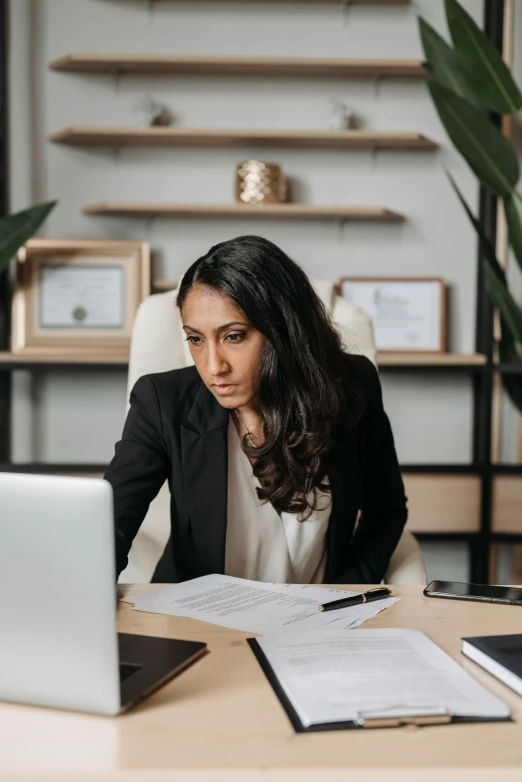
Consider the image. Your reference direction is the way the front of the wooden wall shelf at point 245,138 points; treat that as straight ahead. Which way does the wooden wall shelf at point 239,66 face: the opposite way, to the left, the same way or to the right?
the same way

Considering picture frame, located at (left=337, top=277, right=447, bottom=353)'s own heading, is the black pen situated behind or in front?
in front

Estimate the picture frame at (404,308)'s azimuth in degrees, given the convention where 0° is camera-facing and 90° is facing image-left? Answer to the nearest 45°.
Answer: approximately 0°

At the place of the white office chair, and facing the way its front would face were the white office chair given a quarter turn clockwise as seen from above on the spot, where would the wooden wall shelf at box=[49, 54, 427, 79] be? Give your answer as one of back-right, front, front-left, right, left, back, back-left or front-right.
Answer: right

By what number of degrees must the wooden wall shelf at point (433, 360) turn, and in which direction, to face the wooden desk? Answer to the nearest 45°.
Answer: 0° — it already faces it

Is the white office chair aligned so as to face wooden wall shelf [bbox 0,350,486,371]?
no

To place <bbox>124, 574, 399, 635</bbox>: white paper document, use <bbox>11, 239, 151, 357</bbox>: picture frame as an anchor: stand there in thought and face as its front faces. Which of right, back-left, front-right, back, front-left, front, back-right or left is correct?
front

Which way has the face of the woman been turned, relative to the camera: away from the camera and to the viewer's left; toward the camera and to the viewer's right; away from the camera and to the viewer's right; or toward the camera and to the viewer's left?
toward the camera and to the viewer's left

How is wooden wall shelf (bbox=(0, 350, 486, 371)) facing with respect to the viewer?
toward the camera

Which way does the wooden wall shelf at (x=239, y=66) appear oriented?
toward the camera

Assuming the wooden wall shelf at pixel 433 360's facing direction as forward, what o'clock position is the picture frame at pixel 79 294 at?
The picture frame is roughly at 3 o'clock from the wooden wall shelf.

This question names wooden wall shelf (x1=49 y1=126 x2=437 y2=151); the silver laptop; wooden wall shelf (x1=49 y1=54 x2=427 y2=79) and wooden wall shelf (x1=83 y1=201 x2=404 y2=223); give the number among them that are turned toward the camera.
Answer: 3

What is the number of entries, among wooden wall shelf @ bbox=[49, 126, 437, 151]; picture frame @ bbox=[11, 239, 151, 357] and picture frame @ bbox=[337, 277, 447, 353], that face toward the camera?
3

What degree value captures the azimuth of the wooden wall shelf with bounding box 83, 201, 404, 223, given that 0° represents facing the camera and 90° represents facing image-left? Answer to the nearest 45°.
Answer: approximately 0°

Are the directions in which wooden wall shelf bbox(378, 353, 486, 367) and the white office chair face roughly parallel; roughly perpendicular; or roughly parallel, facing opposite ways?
roughly parallel

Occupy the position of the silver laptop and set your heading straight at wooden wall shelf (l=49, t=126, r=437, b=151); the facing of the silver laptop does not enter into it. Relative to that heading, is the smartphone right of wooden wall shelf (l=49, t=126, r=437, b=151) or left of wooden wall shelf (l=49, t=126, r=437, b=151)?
right

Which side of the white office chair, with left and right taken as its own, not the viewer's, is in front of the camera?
front
